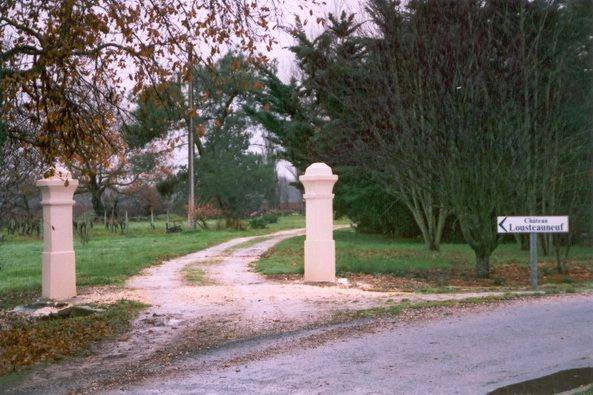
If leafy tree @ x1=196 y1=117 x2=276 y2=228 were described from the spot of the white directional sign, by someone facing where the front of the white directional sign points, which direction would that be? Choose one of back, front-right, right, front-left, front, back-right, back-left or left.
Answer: back-right

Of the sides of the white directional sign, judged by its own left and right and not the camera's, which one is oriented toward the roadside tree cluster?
back

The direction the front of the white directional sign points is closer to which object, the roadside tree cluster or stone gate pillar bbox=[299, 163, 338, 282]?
the stone gate pillar

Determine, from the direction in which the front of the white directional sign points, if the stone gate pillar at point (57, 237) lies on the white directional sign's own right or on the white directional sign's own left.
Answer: on the white directional sign's own right

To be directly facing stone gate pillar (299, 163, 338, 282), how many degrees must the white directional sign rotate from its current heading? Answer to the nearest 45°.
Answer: approximately 90° to its right

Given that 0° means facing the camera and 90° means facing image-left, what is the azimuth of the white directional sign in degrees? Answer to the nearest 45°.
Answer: approximately 0°
